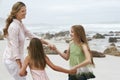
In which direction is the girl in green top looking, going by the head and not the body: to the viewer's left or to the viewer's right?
to the viewer's left

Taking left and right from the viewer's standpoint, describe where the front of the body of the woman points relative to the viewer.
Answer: facing to the right of the viewer

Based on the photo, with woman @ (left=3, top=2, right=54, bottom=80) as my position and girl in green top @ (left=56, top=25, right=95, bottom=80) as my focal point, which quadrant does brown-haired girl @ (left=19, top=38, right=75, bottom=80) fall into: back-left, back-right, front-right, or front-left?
front-right

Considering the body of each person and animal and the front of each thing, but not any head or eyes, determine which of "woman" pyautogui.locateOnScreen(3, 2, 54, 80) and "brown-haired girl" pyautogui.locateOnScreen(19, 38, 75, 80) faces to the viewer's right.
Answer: the woman

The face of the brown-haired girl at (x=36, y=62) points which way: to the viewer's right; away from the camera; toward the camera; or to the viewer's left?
away from the camera

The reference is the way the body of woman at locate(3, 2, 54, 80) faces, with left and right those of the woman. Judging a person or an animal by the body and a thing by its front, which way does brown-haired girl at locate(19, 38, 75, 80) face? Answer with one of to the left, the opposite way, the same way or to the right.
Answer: to the left

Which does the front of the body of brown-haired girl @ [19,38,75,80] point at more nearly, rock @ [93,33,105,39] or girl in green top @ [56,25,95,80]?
the rock

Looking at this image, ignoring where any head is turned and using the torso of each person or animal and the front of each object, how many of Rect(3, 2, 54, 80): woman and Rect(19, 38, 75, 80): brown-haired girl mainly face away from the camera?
1

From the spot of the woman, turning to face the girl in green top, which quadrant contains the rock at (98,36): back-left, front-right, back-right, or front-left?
front-left

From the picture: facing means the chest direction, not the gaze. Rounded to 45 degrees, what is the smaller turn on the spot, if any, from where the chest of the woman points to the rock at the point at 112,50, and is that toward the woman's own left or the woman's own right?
approximately 45° to the woman's own left

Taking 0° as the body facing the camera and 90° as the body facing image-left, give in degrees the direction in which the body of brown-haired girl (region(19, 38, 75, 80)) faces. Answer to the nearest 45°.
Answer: approximately 180°
